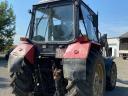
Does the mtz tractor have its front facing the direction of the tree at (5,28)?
no

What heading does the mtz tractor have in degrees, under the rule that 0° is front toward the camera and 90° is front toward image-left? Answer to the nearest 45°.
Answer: approximately 225°
